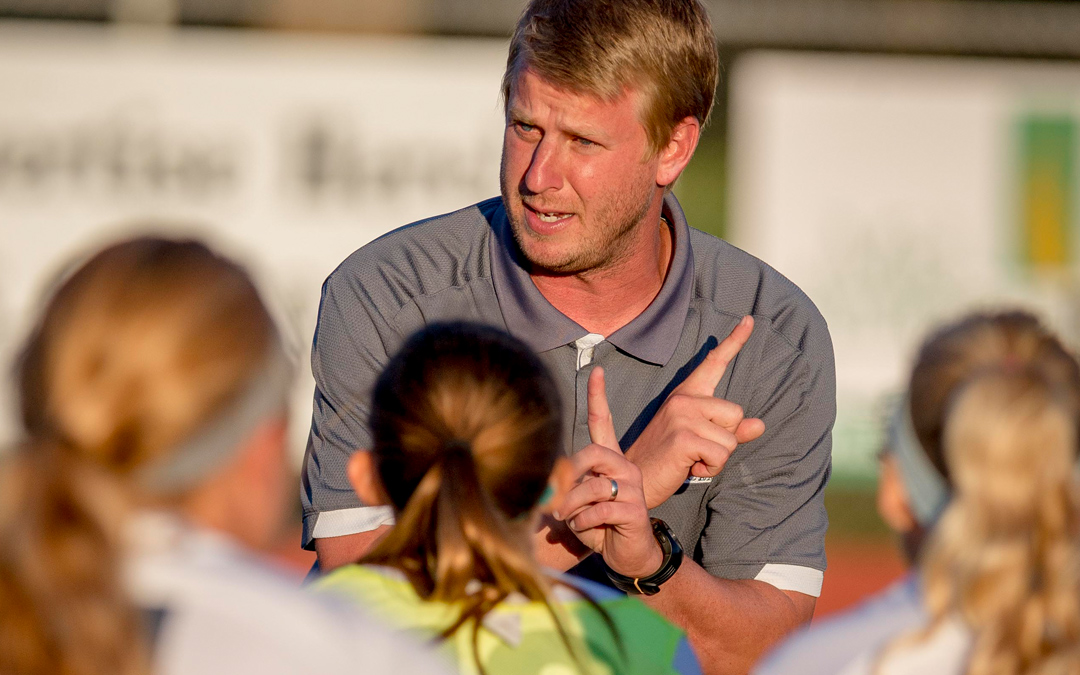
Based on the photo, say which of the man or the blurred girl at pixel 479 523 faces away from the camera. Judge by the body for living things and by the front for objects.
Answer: the blurred girl

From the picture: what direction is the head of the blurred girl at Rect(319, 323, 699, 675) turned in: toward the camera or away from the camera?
away from the camera

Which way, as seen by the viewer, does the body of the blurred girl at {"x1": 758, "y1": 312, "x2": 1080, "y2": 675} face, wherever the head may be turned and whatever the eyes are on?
away from the camera

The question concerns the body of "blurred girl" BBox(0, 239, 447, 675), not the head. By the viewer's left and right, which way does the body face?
facing away from the viewer and to the right of the viewer

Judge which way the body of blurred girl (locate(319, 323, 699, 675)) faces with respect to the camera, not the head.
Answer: away from the camera

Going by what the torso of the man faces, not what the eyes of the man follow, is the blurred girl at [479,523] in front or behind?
in front

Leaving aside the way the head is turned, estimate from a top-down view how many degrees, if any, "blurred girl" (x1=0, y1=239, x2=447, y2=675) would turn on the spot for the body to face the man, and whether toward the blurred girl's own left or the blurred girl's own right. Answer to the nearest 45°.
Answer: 0° — they already face them

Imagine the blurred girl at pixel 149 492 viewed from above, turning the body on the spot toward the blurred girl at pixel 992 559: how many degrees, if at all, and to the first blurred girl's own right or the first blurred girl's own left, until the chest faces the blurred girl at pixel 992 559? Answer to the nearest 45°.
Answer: approximately 45° to the first blurred girl's own right

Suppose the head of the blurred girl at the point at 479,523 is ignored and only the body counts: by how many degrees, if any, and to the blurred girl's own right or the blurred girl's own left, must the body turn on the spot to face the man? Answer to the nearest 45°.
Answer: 0° — they already face them

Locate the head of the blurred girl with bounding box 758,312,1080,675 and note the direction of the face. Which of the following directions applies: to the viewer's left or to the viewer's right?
to the viewer's left

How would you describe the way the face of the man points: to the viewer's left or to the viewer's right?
to the viewer's left

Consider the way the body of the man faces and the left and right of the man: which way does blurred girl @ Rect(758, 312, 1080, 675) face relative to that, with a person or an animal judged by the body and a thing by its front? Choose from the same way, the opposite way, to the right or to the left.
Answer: the opposite way

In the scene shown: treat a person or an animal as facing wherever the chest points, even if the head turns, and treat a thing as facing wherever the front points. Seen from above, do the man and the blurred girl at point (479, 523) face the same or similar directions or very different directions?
very different directions

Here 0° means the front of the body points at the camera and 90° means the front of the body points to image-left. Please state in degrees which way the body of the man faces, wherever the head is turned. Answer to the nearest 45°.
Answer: approximately 0°

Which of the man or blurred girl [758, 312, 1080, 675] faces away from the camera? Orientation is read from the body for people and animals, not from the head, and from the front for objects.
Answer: the blurred girl
